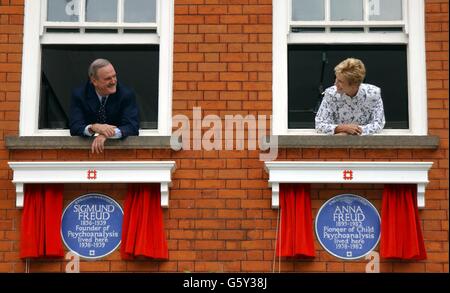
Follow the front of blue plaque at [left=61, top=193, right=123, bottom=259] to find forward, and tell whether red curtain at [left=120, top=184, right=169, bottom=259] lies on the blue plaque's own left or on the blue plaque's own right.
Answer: on the blue plaque's own left

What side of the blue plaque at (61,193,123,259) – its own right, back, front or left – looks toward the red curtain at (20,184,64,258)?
right

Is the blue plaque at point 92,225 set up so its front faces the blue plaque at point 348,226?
no

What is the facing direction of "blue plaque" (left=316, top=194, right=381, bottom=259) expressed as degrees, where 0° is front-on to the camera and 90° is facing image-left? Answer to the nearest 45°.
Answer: approximately 0°

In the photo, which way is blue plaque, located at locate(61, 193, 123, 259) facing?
toward the camera

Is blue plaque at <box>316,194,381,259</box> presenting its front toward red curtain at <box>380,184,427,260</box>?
no

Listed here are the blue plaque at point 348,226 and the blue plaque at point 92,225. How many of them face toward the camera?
2

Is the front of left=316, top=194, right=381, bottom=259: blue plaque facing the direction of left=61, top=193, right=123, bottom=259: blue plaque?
no

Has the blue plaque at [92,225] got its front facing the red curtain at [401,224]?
no
